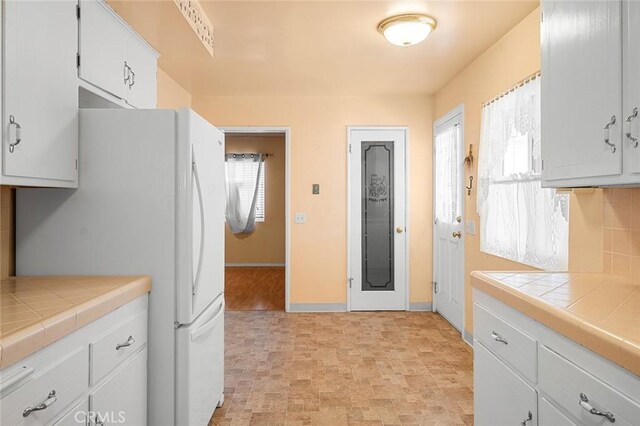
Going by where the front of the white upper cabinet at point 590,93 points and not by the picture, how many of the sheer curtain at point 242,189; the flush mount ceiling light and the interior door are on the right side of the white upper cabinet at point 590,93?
3

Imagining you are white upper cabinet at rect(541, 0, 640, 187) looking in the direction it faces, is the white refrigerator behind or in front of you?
in front

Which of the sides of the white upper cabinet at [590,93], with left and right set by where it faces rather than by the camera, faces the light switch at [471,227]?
right

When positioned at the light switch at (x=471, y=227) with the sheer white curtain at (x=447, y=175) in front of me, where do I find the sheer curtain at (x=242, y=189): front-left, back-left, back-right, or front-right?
front-left

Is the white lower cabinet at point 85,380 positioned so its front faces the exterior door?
no

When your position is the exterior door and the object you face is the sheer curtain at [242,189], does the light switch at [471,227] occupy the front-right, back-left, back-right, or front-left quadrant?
back-left

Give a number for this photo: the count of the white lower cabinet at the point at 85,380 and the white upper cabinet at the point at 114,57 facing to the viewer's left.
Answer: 0

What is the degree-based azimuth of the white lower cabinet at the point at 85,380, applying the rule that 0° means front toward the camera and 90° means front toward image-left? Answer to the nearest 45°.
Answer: approximately 315°

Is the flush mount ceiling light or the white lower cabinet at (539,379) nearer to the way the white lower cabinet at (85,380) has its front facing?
the white lower cabinet

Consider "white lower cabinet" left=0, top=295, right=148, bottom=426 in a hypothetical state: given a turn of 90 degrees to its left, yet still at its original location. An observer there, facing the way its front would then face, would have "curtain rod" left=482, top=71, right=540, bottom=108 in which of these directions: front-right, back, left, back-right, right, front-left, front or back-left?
front-right

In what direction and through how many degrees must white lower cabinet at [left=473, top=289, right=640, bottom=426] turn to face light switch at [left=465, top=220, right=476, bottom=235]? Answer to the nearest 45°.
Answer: approximately 135° to its right

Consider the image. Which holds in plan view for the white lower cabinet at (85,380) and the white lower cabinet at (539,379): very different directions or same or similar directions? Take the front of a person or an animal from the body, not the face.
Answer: very different directions

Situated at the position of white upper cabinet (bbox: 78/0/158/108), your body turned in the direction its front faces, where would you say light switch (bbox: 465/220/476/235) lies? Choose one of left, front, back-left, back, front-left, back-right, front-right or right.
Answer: front-left

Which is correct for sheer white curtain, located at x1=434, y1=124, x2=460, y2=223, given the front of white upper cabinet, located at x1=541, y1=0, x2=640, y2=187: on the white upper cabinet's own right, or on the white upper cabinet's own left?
on the white upper cabinet's own right

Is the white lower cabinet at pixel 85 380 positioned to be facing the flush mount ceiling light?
no

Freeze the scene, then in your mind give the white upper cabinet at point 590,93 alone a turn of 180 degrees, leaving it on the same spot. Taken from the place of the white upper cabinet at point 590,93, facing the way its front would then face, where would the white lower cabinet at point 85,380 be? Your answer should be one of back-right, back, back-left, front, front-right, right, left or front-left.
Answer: back

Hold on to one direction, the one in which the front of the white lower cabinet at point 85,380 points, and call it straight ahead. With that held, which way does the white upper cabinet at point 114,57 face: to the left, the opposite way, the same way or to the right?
the same way

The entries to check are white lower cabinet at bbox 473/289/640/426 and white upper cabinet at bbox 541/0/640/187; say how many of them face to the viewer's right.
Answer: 0

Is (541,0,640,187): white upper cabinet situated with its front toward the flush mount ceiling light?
no

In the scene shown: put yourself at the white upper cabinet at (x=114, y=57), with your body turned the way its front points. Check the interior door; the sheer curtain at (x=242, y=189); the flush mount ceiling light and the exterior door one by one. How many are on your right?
0

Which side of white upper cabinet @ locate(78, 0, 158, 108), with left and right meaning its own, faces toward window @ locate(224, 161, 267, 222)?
left
